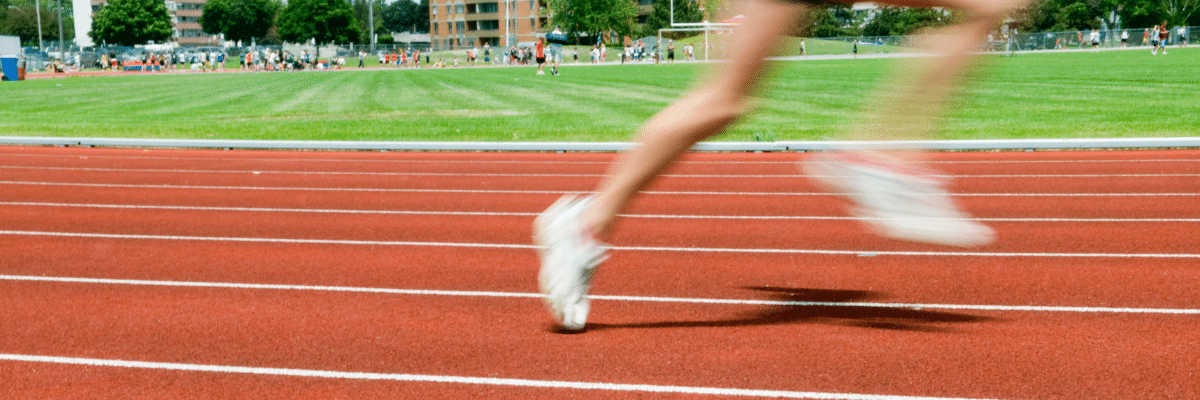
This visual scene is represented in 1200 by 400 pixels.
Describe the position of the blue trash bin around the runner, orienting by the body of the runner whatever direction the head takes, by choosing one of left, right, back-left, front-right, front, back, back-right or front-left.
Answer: back-left

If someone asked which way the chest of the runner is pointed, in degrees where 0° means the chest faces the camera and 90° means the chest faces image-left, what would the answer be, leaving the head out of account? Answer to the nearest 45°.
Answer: approximately 270°
